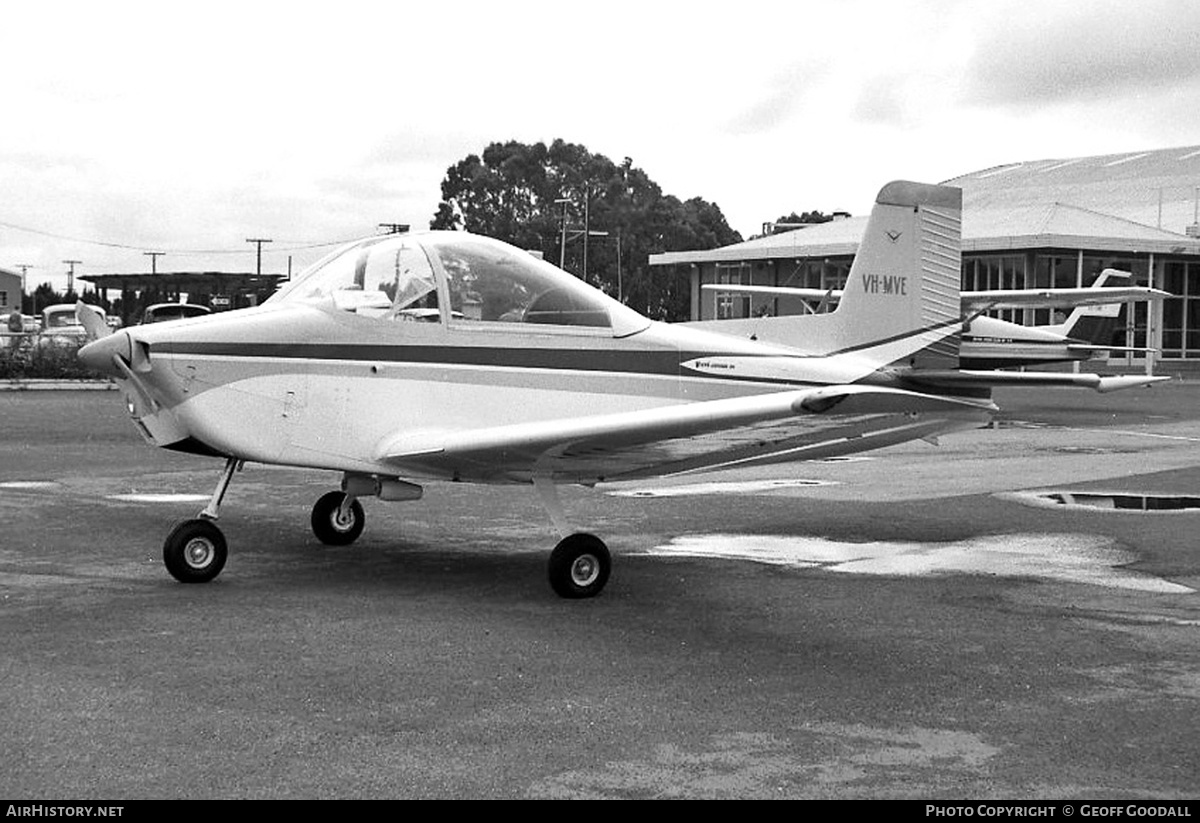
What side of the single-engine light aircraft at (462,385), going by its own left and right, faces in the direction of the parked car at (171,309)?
right

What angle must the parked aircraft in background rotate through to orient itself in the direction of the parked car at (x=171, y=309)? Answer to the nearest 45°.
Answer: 0° — it already faces it

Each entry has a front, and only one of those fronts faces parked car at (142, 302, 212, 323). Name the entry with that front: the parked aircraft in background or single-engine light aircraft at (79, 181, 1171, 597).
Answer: the parked aircraft in background

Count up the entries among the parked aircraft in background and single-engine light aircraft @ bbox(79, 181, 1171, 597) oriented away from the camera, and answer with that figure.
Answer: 0

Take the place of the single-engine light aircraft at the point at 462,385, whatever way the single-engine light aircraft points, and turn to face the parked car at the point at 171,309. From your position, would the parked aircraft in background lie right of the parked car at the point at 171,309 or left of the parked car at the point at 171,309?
right

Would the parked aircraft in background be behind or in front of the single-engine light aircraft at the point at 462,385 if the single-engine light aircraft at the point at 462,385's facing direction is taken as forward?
behind

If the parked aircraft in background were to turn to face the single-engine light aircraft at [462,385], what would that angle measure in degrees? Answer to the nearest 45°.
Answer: approximately 45° to its left

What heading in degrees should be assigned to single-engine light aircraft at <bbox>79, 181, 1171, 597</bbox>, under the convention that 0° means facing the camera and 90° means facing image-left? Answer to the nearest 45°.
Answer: approximately 45°
